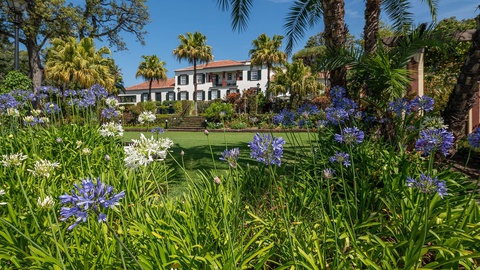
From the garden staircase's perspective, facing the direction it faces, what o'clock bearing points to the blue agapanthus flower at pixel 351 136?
The blue agapanthus flower is roughly at 12 o'clock from the garden staircase.

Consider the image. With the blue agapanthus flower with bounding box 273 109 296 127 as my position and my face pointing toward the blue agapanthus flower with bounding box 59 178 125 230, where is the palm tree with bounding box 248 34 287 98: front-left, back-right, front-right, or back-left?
back-right

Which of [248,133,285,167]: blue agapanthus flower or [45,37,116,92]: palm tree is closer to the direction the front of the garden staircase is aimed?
the blue agapanthus flower

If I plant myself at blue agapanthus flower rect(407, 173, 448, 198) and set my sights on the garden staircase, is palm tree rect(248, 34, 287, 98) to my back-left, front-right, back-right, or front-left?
front-right

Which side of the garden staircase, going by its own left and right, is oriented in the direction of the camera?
front

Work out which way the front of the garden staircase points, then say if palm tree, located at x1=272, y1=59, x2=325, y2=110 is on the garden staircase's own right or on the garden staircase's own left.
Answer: on the garden staircase's own left

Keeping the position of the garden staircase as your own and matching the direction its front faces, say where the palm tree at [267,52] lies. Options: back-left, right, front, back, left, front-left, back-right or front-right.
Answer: back-left

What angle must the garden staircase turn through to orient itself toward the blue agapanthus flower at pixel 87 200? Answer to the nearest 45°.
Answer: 0° — it already faces it

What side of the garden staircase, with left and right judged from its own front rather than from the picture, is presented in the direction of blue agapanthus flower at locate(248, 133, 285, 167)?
front

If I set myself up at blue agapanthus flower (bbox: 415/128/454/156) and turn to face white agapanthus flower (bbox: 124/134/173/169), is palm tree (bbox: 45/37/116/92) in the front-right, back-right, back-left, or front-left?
front-right

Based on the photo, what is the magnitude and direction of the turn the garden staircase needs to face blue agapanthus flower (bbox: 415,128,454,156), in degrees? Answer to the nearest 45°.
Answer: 0° — it already faces it

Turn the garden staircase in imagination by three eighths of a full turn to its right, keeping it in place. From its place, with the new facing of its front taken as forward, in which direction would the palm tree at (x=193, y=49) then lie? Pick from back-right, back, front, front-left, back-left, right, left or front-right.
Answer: front-right
